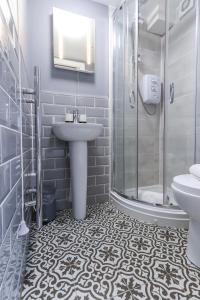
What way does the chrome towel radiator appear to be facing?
to the viewer's right

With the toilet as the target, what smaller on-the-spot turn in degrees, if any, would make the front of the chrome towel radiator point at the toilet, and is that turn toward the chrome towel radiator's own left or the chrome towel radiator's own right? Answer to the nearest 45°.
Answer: approximately 45° to the chrome towel radiator's own right

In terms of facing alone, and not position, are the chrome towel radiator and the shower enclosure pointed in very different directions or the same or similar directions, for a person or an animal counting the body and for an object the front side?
very different directions

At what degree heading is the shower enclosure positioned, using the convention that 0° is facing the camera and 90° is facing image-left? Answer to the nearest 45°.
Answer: approximately 45°

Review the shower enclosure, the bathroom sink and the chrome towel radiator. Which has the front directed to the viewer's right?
the chrome towel radiator

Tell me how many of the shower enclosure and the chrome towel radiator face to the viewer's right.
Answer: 1

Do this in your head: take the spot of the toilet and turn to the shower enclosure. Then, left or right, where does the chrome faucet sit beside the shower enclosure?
left

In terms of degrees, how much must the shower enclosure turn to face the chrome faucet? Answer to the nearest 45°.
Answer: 0° — it already faces it

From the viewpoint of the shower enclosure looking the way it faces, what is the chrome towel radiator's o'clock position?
The chrome towel radiator is roughly at 12 o'clock from the shower enclosure.
